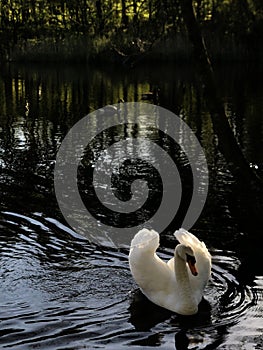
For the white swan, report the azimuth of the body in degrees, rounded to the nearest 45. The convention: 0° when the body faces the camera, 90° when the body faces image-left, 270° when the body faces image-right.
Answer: approximately 315°

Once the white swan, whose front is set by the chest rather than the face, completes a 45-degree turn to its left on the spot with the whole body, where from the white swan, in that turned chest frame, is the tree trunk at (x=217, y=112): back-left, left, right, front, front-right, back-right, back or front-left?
left
